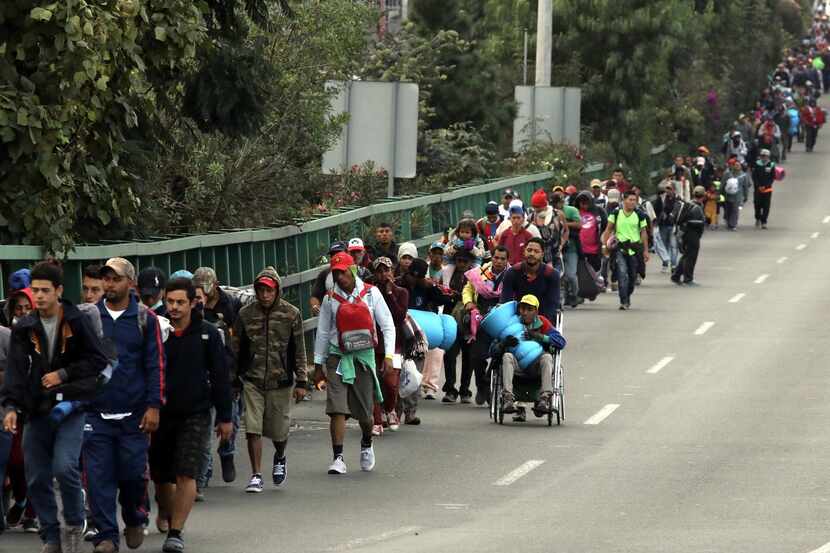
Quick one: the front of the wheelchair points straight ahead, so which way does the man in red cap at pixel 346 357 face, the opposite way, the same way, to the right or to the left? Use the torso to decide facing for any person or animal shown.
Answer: the same way

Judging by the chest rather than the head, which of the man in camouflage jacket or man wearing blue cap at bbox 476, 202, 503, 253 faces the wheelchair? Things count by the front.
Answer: the man wearing blue cap

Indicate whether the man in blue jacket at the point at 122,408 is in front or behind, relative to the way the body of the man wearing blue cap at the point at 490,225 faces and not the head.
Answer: in front

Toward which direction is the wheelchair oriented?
toward the camera

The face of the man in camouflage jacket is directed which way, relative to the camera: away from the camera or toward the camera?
toward the camera

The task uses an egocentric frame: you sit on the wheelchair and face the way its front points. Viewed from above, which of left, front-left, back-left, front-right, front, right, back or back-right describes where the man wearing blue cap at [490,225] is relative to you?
back

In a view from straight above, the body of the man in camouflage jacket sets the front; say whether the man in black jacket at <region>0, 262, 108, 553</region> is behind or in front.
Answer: in front

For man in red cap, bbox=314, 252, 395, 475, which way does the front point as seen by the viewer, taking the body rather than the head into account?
toward the camera

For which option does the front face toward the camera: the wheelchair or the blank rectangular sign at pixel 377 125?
the wheelchair

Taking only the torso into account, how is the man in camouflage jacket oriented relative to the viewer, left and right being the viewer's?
facing the viewer

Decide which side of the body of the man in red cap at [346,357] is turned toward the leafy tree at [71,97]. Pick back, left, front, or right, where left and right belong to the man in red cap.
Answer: right

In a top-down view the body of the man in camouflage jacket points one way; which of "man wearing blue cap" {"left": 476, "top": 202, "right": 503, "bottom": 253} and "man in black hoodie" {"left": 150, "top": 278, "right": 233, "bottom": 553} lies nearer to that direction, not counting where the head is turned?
the man in black hoodie

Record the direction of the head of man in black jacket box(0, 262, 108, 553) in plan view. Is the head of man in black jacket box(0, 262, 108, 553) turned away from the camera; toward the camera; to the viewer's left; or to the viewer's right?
toward the camera

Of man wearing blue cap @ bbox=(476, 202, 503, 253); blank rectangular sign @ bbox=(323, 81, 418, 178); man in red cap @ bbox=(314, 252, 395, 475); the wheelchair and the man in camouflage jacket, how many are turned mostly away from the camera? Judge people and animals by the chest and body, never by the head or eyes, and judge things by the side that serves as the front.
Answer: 1

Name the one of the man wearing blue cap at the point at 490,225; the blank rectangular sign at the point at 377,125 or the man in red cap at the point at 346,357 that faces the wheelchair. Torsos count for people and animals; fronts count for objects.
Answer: the man wearing blue cap

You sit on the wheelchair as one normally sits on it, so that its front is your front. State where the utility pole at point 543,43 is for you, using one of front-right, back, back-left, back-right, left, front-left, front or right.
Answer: back
